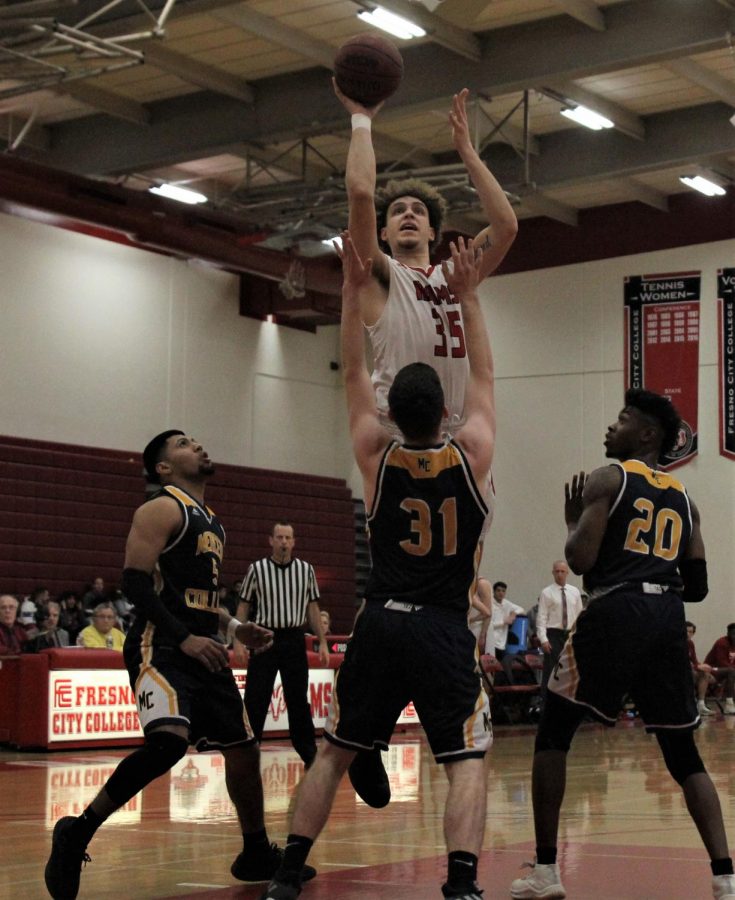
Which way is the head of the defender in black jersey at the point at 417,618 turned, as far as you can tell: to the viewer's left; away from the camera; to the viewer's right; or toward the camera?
away from the camera

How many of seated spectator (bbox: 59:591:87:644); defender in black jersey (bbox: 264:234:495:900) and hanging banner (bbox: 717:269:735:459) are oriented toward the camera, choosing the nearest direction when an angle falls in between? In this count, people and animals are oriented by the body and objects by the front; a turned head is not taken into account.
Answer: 2

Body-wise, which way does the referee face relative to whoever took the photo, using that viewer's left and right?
facing the viewer

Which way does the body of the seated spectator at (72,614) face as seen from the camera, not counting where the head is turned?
toward the camera

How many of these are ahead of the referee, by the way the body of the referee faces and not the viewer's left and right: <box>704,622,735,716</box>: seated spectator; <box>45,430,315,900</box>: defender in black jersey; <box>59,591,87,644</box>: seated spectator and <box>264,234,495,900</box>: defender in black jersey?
2

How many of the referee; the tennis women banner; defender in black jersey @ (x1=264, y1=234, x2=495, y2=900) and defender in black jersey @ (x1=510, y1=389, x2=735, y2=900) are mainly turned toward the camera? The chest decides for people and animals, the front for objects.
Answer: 2

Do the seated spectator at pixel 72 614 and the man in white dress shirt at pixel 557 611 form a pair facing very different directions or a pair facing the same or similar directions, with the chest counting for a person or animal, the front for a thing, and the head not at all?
same or similar directions

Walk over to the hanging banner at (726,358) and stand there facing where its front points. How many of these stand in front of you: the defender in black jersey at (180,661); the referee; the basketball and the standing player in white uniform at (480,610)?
4

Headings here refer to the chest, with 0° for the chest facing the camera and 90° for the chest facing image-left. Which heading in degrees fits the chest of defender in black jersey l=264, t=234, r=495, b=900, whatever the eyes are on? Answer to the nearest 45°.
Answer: approximately 180°

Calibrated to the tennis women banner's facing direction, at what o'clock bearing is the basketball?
The basketball is roughly at 12 o'clock from the tennis women banner.

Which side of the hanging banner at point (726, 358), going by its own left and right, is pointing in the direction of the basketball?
front

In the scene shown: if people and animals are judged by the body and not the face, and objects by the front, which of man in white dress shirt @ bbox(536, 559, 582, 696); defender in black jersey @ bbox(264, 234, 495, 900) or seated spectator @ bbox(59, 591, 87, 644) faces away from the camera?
the defender in black jersey

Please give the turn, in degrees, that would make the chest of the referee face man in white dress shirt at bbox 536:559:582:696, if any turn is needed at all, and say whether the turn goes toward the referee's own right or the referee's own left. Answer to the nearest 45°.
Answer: approximately 135° to the referee's own left

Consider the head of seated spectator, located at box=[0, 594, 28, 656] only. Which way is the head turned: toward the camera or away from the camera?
toward the camera

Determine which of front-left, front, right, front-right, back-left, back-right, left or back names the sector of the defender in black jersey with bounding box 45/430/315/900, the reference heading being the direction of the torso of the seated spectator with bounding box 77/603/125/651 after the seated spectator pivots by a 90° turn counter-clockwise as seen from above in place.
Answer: right

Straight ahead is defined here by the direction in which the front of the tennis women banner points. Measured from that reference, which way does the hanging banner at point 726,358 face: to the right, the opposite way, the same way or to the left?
the same way

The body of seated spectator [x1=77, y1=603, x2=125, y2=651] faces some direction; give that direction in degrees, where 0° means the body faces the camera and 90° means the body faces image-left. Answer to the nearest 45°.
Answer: approximately 0°

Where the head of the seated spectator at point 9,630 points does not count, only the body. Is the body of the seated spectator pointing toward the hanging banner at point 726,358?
no

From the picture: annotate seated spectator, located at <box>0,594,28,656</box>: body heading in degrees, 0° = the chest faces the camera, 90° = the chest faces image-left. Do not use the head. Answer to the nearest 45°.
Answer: approximately 0°
